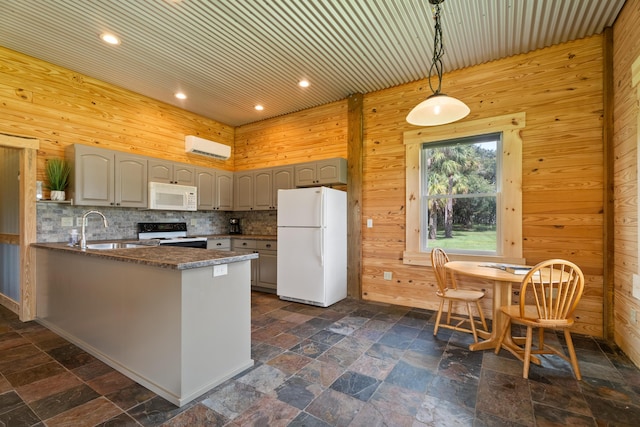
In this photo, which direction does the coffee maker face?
toward the camera

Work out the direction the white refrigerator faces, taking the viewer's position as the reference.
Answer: facing the viewer and to the left of the viewer

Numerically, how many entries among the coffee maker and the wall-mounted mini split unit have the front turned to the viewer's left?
0

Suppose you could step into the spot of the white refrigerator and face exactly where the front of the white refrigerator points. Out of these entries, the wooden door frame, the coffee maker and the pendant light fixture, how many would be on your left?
1

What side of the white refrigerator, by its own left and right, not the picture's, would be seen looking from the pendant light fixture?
left

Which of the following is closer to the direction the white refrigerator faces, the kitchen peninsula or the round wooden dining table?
the kitchen peninsula

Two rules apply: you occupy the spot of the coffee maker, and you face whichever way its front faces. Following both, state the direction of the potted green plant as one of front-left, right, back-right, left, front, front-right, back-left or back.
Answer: front-right

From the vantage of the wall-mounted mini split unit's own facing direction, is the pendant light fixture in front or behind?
in front

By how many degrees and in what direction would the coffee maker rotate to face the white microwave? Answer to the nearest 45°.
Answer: approximately 45° to its right

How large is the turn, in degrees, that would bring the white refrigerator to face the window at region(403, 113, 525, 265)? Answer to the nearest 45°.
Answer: approximately 135° to its left

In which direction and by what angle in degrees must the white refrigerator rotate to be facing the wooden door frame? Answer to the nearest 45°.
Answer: approximately 45° to its right

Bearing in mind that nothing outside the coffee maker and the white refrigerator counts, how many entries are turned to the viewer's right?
0
